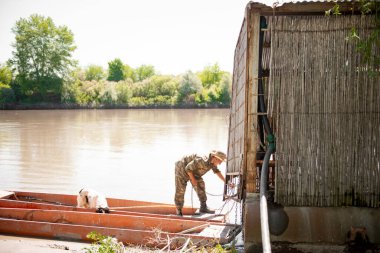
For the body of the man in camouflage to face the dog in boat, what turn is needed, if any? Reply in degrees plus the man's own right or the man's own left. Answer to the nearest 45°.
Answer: approximately 180°

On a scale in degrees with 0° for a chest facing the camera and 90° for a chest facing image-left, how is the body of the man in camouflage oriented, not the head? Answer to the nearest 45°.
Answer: approximately 270°
